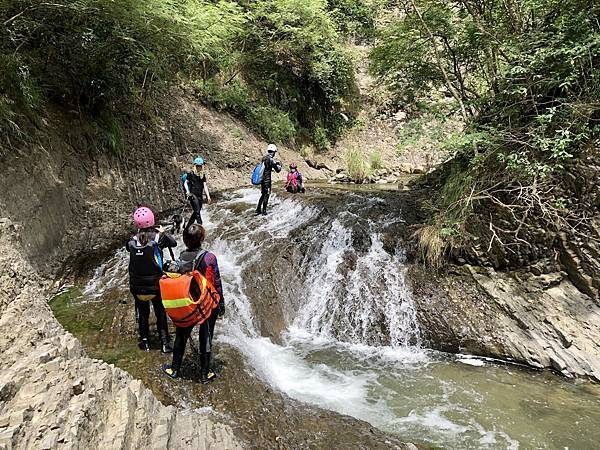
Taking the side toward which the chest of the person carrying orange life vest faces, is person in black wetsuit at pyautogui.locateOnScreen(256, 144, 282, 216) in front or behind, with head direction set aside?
in front

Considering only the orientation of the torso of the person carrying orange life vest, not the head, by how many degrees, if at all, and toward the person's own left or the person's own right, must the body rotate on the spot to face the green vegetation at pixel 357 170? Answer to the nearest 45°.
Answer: approximately 45° to the person's own right

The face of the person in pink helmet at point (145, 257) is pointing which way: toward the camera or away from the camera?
away from the camera

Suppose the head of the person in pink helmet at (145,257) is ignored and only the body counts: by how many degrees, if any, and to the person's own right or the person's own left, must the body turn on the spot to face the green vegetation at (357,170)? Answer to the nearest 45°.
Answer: approximately 45° to the person's own right

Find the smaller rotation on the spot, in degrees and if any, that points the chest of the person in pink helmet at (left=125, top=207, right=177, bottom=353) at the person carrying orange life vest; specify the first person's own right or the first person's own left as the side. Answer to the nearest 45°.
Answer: approximately 135° to the first person's own right

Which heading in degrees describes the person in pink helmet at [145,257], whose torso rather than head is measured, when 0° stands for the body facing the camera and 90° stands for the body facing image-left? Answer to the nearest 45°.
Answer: approximately 180°

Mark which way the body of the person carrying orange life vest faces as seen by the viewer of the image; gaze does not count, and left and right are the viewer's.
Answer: facing away from the viewer

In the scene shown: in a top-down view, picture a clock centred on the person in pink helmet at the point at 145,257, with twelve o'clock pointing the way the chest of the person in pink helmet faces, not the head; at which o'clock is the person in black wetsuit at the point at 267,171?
The person in black wetsuit is roughly at 1 o'clock from the person in pink helmet.

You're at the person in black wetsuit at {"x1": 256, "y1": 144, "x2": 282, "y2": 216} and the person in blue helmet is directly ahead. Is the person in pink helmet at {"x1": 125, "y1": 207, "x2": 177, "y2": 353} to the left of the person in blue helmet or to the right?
left

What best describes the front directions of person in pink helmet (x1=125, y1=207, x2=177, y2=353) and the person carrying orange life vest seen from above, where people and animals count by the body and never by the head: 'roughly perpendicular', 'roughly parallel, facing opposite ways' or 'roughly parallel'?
roughly parallel

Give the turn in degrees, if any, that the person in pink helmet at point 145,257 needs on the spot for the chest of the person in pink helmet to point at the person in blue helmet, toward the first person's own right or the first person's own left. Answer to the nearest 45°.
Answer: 0° — they already face them

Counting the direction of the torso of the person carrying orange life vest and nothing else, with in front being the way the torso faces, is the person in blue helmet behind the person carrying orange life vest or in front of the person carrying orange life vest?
in front

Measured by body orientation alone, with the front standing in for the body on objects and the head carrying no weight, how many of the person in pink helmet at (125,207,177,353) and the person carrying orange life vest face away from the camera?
2
